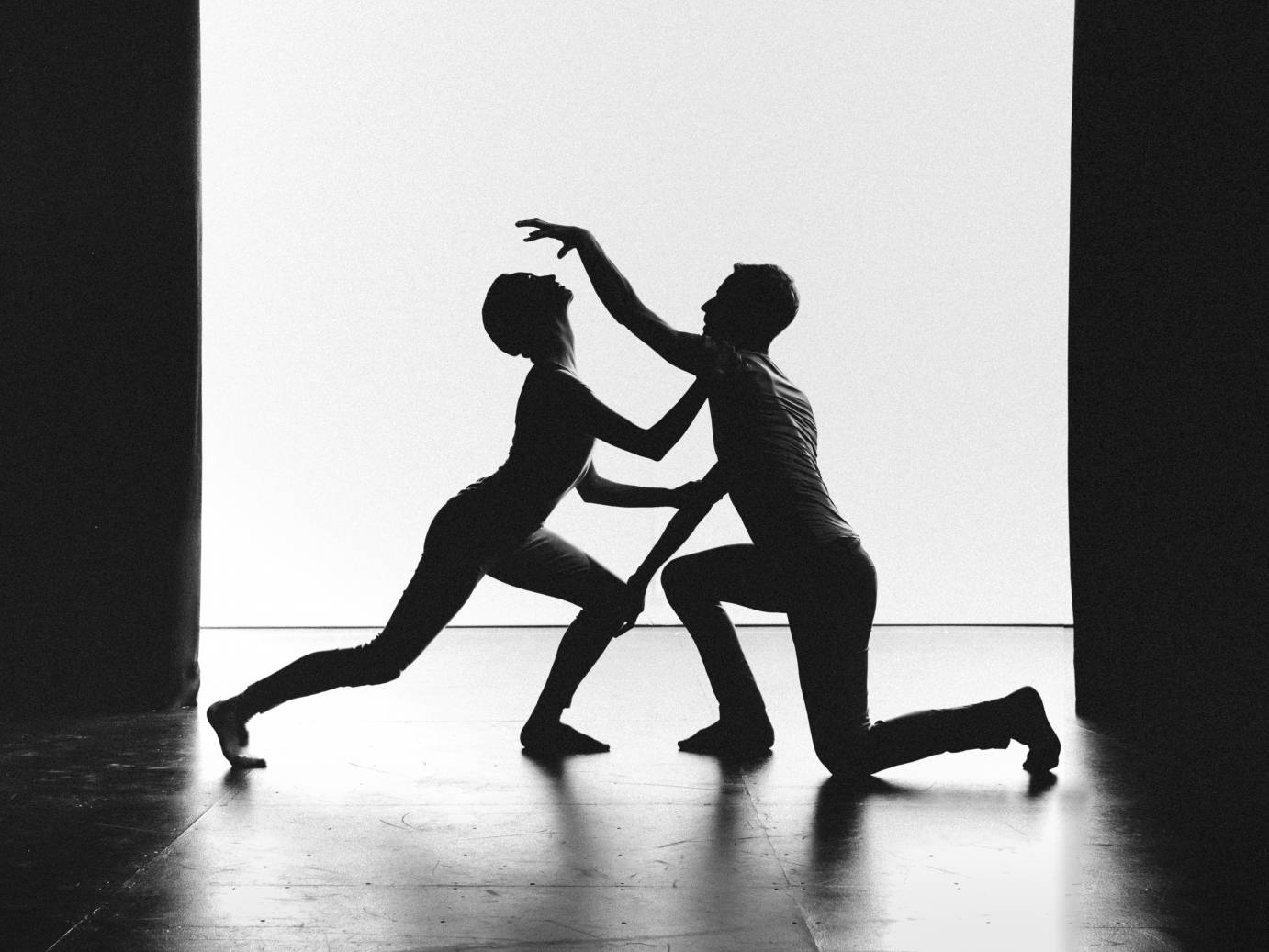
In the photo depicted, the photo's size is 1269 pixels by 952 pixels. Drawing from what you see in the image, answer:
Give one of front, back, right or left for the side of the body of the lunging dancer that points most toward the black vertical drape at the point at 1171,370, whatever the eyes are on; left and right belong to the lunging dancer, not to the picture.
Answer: front

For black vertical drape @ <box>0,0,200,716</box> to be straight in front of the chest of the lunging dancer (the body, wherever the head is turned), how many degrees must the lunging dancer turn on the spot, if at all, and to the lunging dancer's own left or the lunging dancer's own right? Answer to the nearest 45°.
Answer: approximately 135° to the lunging dancer's own left

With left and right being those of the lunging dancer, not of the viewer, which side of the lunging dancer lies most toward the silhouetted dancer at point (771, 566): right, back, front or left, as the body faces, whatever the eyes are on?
front

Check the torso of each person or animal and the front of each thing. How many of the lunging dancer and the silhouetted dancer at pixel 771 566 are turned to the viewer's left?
1

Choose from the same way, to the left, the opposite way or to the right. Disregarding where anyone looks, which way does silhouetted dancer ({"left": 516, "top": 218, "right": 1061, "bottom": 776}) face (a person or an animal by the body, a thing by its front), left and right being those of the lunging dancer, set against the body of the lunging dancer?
the opposite way

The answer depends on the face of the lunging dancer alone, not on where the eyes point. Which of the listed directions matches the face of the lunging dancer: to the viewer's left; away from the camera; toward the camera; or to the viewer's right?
to the viewer's right

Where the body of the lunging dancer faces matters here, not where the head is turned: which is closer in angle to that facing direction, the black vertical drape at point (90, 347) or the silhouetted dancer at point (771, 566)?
the silhouetted dancer

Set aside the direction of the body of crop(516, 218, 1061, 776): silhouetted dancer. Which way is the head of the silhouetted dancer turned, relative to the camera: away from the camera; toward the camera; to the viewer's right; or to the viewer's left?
to the viewer's left

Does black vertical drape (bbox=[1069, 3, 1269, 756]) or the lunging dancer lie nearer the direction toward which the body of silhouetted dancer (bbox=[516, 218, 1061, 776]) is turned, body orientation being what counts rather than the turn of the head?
the lunging dancer

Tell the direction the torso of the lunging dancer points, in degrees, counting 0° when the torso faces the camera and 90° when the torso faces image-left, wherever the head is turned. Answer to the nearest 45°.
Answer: approximately 270°

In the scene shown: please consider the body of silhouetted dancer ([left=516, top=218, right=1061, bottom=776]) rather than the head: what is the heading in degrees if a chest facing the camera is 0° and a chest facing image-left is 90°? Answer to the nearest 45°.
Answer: approximately 90°

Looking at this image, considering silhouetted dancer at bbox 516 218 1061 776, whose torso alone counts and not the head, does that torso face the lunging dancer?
yes
